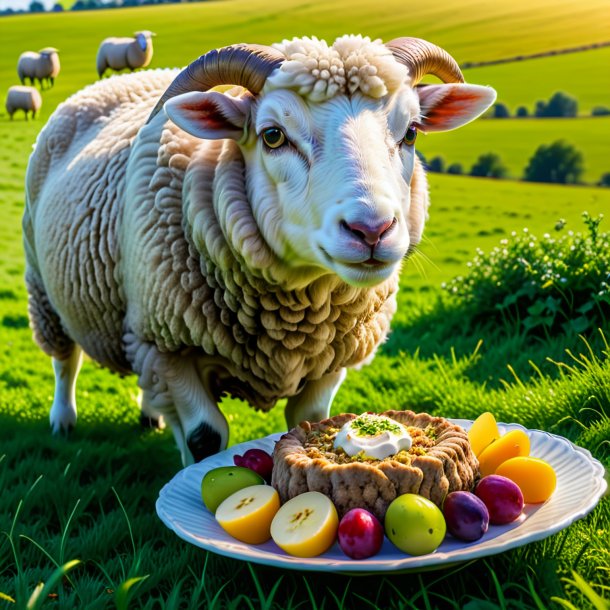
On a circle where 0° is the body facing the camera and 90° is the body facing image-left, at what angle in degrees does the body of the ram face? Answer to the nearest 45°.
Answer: approximately 315°

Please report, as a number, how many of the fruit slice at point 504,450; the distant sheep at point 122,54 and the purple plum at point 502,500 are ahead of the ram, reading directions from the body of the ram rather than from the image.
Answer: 2

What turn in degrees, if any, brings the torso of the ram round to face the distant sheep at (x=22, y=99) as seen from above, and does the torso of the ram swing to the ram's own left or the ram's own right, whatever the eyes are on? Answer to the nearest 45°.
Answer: approximately 135° to the ram's own left

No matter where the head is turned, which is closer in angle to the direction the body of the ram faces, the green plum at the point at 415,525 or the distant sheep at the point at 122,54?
the green plum

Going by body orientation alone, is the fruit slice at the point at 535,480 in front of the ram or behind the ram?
in front

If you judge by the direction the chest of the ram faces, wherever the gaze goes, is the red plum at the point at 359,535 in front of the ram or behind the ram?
in front

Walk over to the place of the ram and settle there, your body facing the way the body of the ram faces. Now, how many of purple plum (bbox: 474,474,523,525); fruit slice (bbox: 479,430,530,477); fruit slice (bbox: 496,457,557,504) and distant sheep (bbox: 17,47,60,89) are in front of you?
3

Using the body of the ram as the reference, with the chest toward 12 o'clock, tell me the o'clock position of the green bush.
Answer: The green bush is roughly at 9 o'clock from the ram.

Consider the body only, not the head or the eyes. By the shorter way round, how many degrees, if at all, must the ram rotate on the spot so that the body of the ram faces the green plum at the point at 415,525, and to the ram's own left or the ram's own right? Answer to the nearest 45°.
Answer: approximately 45° to the ram's own right

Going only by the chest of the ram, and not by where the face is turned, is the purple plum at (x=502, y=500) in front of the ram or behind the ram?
in front

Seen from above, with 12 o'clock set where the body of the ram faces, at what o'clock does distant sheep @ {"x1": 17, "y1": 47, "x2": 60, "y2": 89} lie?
The distant sheep is roughly at 7 o'clock from the ram.

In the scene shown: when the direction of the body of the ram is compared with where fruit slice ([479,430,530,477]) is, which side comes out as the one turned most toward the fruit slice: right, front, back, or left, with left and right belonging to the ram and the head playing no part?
front

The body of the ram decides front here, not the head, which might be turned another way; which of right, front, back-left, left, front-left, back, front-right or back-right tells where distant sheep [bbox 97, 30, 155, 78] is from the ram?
back-left

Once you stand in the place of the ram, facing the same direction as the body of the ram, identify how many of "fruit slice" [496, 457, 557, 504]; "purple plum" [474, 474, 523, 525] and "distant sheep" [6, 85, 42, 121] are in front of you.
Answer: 2
